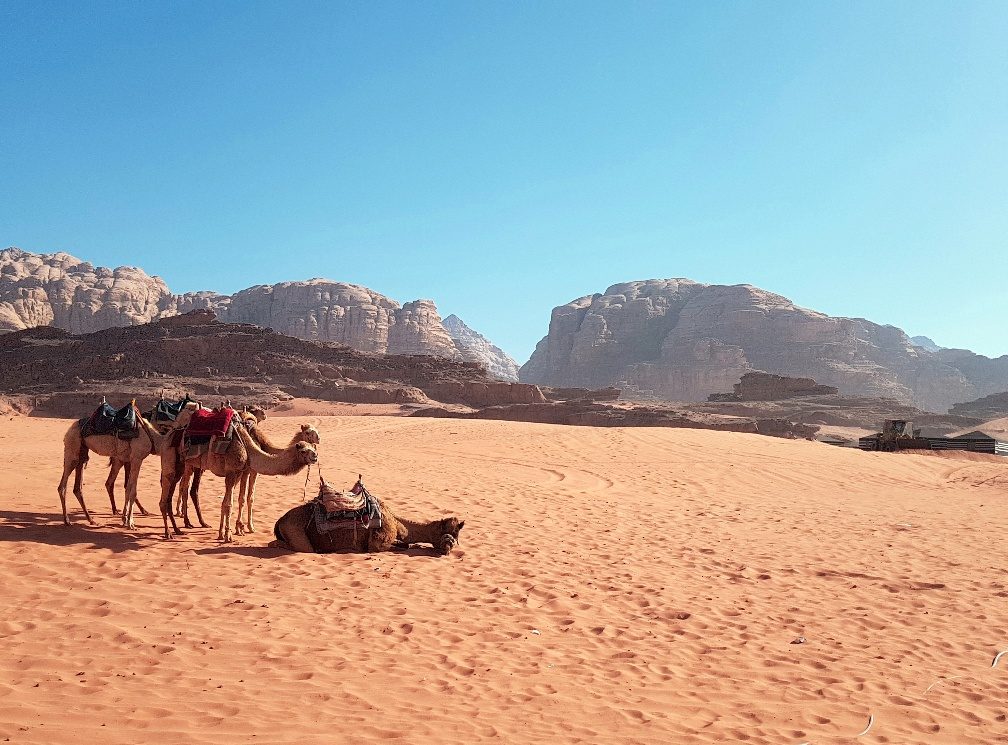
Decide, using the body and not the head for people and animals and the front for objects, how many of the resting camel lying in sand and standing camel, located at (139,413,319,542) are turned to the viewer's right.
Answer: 2

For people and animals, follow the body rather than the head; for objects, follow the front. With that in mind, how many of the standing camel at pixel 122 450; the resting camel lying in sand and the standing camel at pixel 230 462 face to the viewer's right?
3

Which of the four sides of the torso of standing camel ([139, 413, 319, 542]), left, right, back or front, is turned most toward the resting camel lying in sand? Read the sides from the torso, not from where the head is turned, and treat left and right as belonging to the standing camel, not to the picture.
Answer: front

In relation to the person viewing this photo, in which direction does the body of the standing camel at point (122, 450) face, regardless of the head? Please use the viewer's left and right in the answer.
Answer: facing to the right of the viewer

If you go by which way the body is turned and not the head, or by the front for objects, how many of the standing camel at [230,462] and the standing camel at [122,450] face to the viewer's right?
2

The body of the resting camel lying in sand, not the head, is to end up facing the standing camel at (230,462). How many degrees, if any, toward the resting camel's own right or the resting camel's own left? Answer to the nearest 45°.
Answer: approximately 180°

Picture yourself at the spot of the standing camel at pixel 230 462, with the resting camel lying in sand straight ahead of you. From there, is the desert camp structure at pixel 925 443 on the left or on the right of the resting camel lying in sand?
left

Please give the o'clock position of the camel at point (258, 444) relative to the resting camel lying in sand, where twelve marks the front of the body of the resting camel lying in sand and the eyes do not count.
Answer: The camel is roughly at 7 o'clock from the resting camel lying in sand.

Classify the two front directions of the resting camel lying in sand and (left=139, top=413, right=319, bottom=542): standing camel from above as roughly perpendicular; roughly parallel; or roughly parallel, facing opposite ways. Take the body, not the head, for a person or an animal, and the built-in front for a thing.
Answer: roughly parallel

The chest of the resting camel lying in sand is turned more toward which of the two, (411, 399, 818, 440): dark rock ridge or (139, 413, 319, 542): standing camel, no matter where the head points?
the dark rock ridge

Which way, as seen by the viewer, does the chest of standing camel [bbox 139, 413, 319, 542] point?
to the viewer's right

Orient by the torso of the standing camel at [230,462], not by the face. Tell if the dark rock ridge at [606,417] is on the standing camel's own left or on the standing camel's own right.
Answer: on the standing camel's own left

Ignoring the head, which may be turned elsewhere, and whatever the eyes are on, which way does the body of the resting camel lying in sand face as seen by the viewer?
to the viewer's right

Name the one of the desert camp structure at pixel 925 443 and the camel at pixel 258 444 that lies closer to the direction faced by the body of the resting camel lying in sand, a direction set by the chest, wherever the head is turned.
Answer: the desert camp structure
